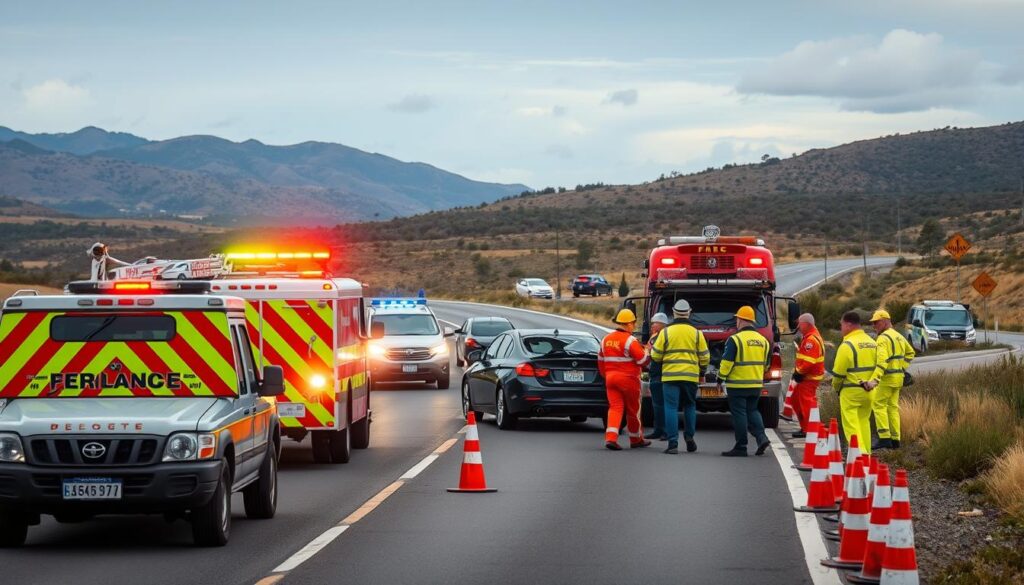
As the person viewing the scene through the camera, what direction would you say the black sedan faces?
facing away from the viewer and to the left of the viewer

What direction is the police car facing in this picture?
toward the camera

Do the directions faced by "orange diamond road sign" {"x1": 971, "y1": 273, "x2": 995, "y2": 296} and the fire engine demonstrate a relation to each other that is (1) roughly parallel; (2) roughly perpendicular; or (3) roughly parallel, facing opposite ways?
roughly parallel

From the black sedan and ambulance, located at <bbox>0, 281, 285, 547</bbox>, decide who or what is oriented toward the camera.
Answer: the ambulance

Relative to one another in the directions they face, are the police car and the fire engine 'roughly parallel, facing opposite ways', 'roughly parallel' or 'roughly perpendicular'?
roughly parallel

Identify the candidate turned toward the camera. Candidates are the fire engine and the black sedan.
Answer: the fire engine

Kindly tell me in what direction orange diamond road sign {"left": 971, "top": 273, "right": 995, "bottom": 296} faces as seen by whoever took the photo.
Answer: facing the viewer

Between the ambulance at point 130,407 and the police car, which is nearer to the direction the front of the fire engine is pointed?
the ambulance

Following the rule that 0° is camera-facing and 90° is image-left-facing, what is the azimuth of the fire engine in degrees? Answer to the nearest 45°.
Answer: approximately 0°

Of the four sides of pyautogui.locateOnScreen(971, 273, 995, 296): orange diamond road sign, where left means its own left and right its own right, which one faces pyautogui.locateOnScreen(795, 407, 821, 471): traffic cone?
front

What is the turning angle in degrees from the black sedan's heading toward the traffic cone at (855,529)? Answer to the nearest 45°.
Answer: approximately 135° to its left

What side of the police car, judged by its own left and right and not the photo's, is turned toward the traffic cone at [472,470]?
front

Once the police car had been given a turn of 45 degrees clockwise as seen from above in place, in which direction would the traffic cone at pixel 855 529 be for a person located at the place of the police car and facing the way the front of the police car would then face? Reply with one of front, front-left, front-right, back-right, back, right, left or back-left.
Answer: front-left

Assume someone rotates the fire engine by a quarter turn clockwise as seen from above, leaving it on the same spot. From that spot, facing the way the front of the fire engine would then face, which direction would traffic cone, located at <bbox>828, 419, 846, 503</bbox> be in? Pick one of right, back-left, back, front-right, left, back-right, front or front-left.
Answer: left

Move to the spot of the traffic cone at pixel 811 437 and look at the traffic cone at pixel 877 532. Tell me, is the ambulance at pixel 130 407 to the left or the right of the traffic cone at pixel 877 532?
right

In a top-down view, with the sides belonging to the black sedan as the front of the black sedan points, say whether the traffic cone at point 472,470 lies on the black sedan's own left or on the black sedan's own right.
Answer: on the black sedan's own left
